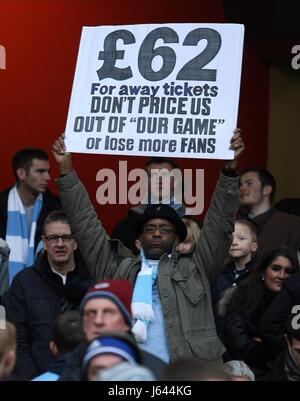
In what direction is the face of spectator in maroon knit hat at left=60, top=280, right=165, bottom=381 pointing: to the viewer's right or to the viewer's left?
to the viewer's left

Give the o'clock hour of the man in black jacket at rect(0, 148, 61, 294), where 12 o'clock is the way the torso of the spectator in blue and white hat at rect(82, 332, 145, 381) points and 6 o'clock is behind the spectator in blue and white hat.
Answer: The man in black jacket is roughly at 4 o'clock from the spectator in blue and white hat.

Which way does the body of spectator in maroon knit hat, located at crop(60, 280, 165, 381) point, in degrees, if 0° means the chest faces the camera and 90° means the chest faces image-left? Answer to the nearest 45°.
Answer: approximately 45°

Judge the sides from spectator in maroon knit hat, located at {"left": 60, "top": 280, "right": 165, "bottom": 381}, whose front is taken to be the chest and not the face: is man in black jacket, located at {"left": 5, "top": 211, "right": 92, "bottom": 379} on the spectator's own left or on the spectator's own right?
on the spectator's own right

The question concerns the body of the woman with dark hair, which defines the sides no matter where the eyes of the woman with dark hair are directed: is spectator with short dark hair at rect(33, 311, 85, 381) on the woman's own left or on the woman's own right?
on the woman's own right

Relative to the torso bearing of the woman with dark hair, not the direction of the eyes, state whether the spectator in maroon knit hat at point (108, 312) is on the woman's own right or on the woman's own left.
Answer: on the woman's own right

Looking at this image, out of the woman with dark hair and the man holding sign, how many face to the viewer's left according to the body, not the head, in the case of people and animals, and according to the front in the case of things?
0
